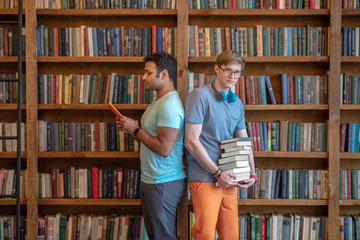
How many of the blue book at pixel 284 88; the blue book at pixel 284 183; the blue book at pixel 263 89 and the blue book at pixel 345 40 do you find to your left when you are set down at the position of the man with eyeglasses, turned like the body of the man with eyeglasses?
4

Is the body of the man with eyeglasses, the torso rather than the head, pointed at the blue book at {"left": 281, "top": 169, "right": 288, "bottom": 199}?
no

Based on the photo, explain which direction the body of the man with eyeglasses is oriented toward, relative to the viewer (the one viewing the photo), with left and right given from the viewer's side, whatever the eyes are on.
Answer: facing the viewer and to the right of the viewer

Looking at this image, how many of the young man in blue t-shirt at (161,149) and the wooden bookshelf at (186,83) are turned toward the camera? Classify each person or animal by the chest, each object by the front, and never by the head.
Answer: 1

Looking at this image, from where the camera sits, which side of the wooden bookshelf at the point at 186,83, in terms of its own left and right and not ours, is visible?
front

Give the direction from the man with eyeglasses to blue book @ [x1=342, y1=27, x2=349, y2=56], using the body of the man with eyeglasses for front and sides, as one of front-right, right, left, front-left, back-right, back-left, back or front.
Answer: left

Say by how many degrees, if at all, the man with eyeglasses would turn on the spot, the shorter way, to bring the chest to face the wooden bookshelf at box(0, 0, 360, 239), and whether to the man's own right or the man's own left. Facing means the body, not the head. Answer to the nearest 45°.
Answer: approximately 135° to the man's own left

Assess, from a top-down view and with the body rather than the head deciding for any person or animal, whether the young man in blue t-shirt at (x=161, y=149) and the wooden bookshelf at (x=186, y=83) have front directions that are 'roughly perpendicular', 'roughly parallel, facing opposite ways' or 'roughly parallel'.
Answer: roughly perpendicular
